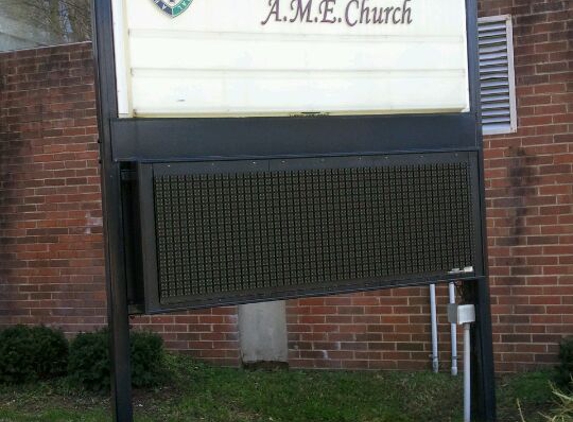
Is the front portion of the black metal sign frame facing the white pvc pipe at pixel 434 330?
no

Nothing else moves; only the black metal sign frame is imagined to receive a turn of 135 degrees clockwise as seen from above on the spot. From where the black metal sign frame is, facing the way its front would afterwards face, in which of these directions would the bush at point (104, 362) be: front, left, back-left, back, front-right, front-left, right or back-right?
front

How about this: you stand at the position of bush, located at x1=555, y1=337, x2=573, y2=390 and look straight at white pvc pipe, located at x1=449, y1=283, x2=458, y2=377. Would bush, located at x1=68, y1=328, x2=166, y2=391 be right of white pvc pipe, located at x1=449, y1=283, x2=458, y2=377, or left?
left

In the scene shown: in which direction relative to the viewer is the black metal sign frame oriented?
toward the camera

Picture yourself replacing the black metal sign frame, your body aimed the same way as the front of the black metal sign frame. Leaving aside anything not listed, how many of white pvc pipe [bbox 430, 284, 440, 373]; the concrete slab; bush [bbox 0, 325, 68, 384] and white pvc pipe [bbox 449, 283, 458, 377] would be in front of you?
0

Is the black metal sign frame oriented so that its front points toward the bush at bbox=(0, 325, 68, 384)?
no

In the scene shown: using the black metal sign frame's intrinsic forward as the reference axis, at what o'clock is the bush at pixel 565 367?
The bush is roughly at 8 o'clock from the black metal sign frame.

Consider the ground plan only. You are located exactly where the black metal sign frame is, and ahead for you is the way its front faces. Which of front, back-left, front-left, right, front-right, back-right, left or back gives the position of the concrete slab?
back

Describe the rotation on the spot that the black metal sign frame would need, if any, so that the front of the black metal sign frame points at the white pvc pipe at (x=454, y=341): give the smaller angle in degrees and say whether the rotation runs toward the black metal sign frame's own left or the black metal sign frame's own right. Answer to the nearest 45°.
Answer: approximately 135° to the black metal sign frame's own left

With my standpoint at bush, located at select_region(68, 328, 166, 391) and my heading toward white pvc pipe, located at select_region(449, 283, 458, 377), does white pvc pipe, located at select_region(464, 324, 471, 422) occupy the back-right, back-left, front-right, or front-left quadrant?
front-right
